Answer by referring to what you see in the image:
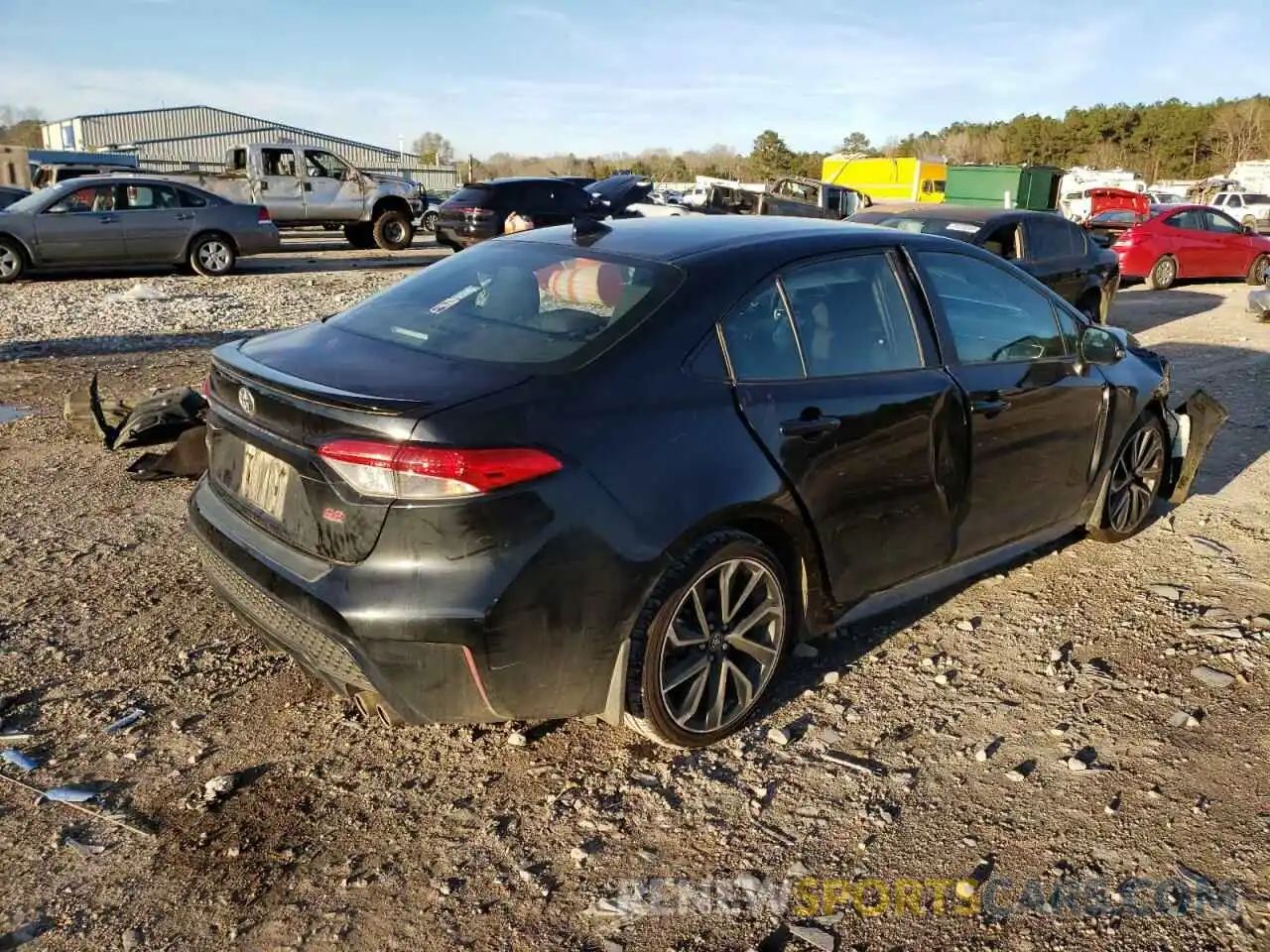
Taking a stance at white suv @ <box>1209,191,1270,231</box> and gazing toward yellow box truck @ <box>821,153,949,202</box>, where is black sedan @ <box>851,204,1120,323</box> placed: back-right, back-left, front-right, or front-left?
front-left

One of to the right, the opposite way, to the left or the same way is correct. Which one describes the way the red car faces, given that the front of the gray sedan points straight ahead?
the opposite way

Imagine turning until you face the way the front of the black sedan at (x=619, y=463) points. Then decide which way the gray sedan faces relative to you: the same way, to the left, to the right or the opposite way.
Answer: the opposite way

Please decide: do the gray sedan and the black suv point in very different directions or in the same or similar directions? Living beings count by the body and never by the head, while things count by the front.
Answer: very different directions

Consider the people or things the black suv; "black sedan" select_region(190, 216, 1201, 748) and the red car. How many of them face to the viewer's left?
0

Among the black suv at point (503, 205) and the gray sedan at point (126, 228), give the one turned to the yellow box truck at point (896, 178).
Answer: the black suv

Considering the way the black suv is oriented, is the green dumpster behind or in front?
in front

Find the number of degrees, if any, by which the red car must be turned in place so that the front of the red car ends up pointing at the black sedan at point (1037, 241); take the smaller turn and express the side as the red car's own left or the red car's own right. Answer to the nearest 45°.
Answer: approximately 135° to the red car's own right

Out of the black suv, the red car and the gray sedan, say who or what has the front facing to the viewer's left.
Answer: the gray sedan

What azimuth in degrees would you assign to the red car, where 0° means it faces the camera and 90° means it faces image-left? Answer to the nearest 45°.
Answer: approximately 225°

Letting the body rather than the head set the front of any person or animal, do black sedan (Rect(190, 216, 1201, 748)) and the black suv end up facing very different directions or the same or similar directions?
same or similar directions

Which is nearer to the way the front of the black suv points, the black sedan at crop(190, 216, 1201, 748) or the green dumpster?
the green dumpster

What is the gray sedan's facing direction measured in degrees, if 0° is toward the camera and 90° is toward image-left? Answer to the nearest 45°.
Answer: approximately 90°

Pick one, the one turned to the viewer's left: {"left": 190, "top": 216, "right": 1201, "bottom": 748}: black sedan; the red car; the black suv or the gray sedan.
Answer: the gray sedan

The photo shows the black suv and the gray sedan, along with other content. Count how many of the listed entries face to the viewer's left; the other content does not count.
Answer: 1

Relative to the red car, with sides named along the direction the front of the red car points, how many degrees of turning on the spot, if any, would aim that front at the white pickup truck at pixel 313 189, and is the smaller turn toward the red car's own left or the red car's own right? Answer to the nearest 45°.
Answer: approximately 135° to the red car's own left
